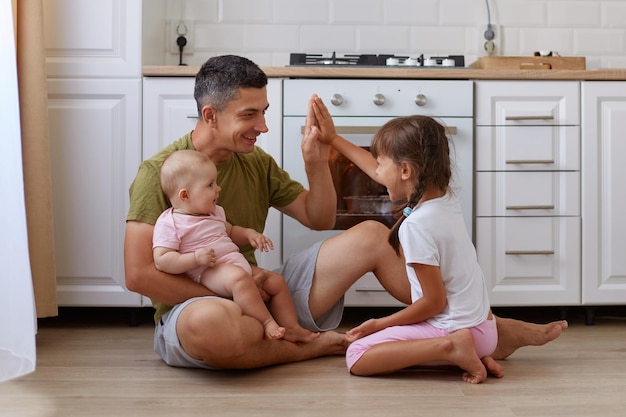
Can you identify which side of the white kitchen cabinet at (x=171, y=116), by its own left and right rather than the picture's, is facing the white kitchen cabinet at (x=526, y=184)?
left

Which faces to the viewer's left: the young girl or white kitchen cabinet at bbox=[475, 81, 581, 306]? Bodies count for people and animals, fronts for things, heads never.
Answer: the young girl

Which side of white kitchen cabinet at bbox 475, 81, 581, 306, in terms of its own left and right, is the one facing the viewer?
front

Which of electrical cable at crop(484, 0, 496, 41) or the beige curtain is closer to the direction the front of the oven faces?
the beige curtain

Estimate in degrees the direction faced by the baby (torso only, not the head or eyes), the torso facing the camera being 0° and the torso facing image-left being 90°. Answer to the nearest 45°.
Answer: approximately 315°

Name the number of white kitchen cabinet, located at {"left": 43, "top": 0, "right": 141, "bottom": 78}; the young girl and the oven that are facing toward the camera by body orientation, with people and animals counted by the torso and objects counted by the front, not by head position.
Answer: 2

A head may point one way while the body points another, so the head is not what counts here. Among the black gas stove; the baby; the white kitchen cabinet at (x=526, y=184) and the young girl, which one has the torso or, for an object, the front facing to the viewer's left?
the young girl

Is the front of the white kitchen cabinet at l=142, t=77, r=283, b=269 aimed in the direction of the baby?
yes

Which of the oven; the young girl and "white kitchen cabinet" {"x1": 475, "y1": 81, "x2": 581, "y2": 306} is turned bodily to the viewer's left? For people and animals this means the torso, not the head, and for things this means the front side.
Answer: the young girl

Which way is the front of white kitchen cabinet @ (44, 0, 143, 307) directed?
toward the camera

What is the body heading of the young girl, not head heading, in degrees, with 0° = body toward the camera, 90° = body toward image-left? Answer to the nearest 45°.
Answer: approximately 90°

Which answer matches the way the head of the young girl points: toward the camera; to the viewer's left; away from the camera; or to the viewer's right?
to the viewer's left
